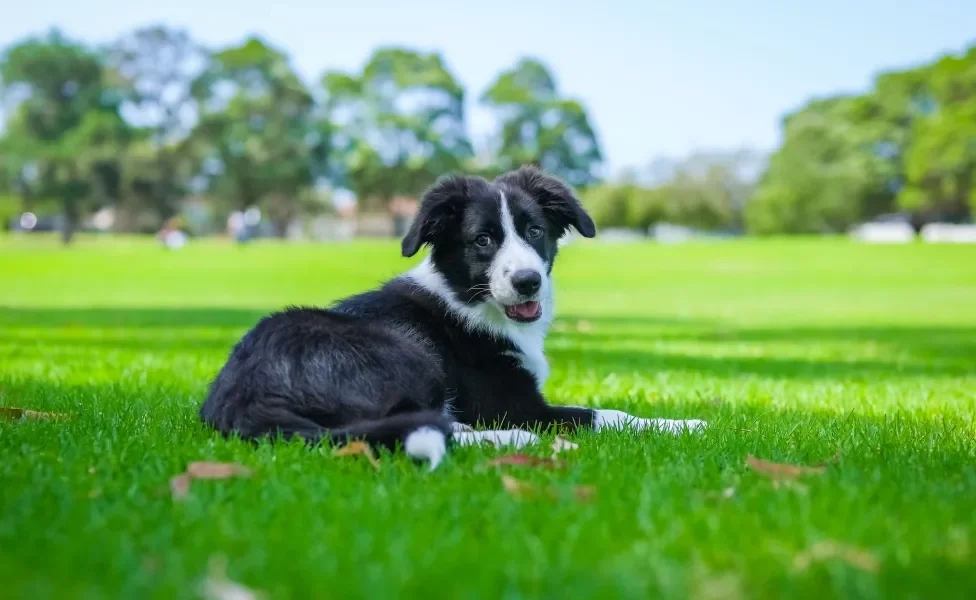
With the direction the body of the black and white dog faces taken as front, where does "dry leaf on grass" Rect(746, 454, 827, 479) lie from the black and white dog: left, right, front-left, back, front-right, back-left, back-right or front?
front-right

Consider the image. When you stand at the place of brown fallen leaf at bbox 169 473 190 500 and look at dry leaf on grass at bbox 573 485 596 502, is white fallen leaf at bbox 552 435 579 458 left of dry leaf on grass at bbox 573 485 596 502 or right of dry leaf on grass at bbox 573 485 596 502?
left

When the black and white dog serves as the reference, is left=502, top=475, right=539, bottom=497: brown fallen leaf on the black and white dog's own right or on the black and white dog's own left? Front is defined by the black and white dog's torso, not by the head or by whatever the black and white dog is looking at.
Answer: on the black and white dog's own right

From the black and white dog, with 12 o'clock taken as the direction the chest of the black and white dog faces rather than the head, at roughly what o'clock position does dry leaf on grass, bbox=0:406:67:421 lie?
The dry leaf on grass is roughly at 6 o'clock from the black and white dog.

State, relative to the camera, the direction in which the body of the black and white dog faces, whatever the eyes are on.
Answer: to the viewer's right

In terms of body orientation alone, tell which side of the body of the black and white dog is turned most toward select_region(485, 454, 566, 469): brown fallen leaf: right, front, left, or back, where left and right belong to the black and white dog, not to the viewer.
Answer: right

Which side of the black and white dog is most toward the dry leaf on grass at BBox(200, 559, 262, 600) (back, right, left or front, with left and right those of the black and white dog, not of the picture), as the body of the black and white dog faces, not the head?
right
